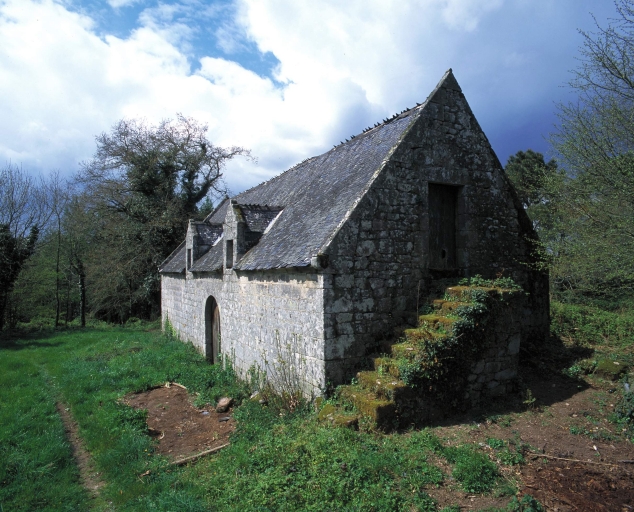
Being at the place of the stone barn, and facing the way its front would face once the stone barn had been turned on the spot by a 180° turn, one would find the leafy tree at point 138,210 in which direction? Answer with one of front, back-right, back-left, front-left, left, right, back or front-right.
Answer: left

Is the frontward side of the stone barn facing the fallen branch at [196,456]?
yes

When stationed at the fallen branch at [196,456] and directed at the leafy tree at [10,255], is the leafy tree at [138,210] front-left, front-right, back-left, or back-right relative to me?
front-right

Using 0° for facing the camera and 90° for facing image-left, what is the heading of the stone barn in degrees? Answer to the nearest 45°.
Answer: approximately 45°
